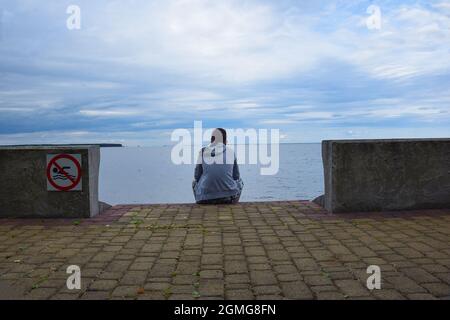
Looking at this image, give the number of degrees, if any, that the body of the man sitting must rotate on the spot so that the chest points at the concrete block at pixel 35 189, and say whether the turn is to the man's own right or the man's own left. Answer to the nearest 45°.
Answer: approximately 90° to the man's own left

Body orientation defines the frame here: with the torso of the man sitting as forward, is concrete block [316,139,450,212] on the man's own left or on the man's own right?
on the man's own right

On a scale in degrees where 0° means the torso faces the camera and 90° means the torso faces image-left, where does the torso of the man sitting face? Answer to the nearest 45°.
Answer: approximately 180°
